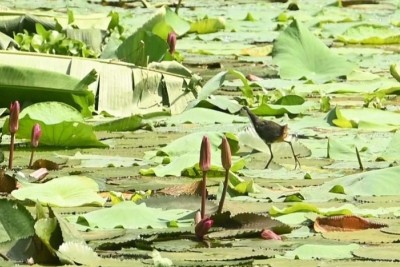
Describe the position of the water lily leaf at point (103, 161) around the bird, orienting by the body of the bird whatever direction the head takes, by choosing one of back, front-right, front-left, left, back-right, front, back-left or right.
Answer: front

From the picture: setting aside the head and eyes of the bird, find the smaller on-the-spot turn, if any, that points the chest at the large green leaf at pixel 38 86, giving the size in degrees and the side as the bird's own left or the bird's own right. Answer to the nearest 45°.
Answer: approximately 45° to the bird's own right

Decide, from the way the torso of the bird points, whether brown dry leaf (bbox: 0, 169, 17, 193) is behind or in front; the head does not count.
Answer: in front

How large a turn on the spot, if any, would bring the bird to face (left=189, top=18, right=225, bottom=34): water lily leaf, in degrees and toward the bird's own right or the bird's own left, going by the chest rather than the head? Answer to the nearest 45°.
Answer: approximately 90° to the bird's own right

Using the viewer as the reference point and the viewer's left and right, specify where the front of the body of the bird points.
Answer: facing to the left of the viewer

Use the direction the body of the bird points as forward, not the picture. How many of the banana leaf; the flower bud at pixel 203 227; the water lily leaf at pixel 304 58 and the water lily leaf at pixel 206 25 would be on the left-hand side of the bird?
1

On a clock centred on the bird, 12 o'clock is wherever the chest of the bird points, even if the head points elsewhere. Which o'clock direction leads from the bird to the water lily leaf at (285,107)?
The water lily leaf is roughly at 3 o'clock from the bird.

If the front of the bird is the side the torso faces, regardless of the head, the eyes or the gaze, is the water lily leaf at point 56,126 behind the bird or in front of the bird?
in front

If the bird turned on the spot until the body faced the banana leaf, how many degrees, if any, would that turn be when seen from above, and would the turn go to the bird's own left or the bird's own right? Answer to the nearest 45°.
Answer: approximately 45° to the bird's own right

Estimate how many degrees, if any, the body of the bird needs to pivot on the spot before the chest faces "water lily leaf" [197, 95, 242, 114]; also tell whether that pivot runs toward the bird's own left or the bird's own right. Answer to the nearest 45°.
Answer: approximately 90° to the bird's own right
